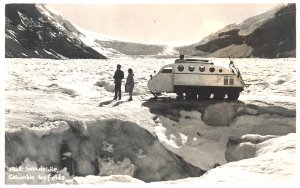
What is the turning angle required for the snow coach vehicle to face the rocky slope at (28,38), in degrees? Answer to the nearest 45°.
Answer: approximately 45° to its right

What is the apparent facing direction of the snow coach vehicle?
to the viewer's left
